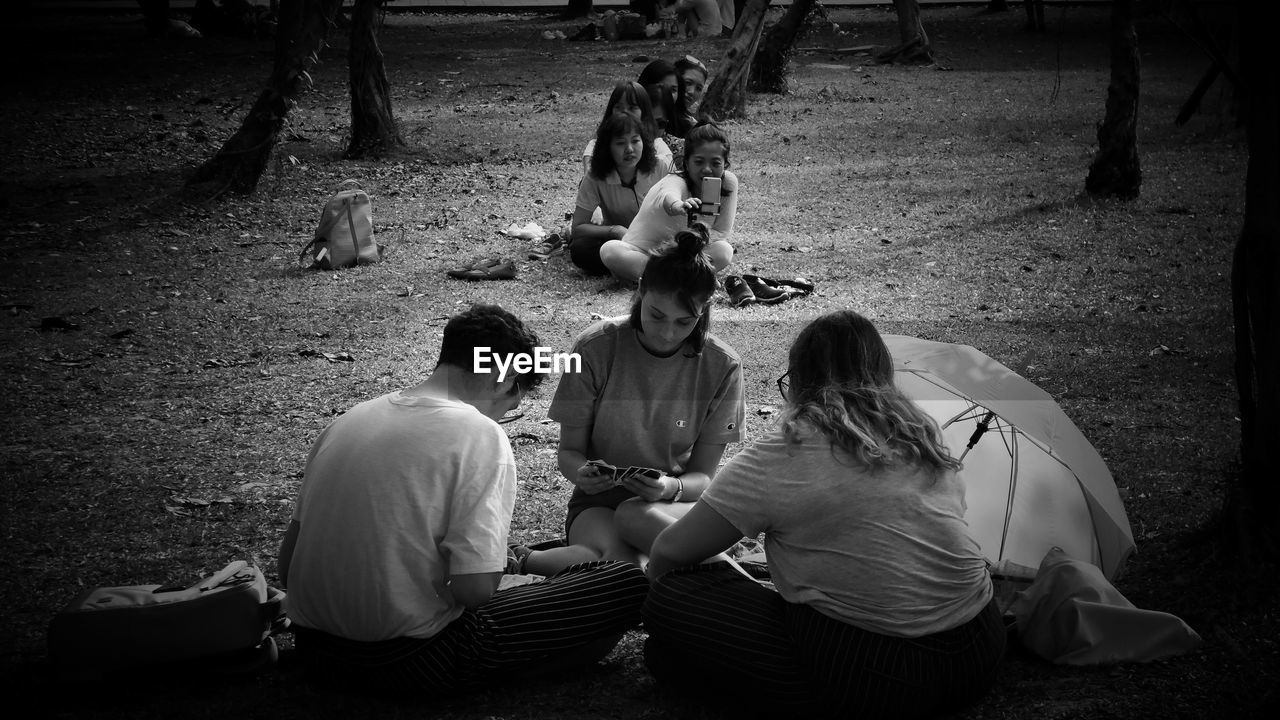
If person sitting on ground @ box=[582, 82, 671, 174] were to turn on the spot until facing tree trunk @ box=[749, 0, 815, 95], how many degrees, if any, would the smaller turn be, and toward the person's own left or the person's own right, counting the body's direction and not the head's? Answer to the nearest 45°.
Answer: approximately 180°

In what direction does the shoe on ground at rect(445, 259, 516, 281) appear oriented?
to the viewer's left

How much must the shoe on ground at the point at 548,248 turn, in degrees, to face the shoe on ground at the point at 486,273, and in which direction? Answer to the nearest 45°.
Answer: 0° — it already faces it

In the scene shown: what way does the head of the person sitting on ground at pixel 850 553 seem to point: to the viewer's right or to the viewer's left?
to the viewer's left

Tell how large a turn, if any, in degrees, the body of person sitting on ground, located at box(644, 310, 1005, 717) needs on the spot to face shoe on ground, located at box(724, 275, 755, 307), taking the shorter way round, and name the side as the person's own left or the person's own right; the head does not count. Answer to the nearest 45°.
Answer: approximately 45° to the person's own right

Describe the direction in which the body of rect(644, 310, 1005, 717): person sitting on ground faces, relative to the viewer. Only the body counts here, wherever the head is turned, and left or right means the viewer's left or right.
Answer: facing away from the viewer and to the left of the viewer

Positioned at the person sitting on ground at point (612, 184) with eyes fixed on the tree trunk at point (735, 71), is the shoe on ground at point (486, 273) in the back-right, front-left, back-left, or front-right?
back-left

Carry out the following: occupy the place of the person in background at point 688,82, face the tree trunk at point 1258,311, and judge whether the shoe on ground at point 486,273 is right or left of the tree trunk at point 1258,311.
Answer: right

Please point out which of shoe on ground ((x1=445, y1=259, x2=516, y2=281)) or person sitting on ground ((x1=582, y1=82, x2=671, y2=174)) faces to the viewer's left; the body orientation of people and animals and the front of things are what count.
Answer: the shoe on ground

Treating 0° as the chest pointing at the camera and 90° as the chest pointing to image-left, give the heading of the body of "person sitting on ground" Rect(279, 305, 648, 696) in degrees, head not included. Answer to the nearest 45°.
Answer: approximately 225°
